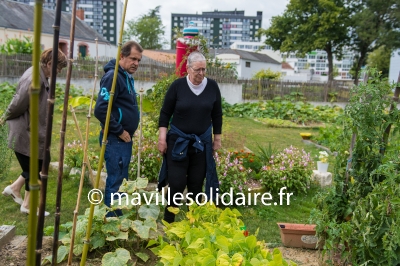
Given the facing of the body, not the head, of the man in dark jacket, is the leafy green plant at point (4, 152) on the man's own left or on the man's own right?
on the man's own right

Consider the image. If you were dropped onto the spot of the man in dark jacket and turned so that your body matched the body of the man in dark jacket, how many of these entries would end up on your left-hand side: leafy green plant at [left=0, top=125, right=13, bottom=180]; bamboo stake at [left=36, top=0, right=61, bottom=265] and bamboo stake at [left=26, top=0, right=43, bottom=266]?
0

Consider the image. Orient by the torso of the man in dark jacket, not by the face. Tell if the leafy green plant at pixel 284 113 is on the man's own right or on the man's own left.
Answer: on the man's own left

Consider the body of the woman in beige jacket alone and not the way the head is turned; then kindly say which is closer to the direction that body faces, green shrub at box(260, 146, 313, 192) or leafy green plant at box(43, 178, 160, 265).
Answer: the green shrub

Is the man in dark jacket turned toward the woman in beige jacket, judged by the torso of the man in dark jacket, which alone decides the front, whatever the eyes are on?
no

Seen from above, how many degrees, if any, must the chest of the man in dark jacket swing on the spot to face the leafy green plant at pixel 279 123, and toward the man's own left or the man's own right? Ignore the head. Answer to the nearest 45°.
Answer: approximately 90° to the man's own left

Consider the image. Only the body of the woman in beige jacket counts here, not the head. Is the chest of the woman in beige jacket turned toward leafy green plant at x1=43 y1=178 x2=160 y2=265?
no

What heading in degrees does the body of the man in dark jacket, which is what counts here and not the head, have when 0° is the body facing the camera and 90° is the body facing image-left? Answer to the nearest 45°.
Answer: approximately 315°
